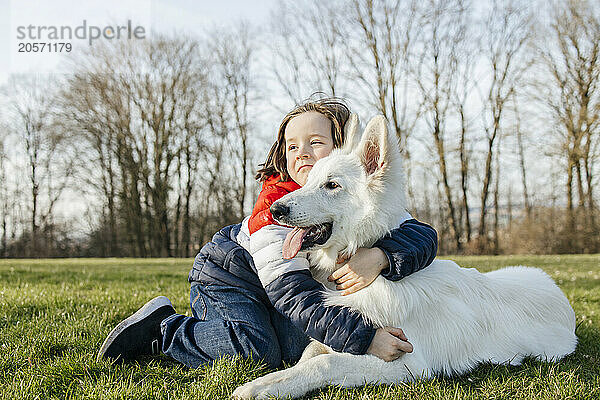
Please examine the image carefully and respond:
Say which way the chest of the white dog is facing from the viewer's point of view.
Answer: to the viewer's left
